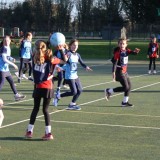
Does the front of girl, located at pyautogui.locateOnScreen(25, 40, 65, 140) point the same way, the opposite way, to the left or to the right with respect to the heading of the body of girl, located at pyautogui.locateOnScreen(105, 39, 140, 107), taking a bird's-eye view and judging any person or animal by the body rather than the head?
to the left

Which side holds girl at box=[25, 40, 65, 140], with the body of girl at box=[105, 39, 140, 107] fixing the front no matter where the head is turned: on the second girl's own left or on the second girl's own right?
on the second girl's own right
